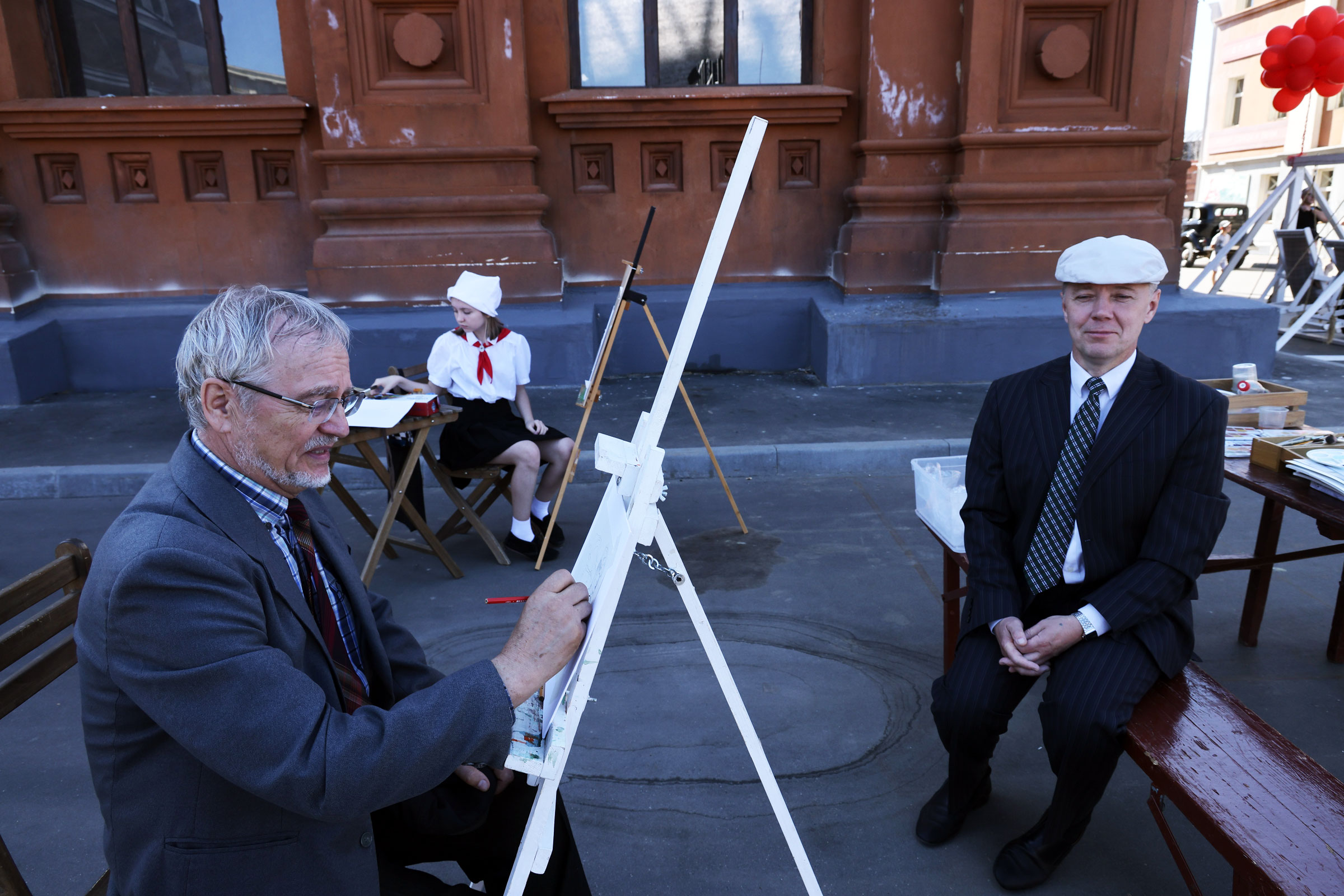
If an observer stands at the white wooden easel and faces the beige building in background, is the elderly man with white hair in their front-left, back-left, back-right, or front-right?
back-left

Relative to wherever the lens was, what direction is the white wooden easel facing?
facing to the left of the viewer

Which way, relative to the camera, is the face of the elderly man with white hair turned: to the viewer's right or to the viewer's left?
to the viewer's right

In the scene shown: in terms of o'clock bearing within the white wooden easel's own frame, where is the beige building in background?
The beige building in background is roughly at 4 o'clock from the white wooden easel.

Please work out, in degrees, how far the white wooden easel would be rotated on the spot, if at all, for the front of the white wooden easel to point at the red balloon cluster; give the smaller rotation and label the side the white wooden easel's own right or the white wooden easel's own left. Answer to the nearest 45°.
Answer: approximately 135° to the white wooden easel's own right

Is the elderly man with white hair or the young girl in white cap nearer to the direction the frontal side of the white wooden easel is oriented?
the elderly man with white hair

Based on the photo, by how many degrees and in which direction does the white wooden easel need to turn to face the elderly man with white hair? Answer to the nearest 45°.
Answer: approximately 45° to its left

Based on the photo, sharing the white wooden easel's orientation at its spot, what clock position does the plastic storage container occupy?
The plastic storage container is roughly at 4 o'clock from the white wooden easel.

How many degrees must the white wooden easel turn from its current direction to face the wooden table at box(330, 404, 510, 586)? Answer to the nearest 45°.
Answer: approximately 45° to its right

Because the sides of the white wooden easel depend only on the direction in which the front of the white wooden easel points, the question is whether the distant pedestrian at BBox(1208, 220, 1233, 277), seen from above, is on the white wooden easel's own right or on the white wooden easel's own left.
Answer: on the white wooden easel's own right

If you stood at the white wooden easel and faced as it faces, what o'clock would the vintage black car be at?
The vintage black car is roughly at 4 o'clock from the white wooden easel.

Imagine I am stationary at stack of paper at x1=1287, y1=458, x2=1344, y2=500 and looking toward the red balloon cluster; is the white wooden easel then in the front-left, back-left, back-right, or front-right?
back-left

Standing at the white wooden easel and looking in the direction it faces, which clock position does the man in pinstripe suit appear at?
The man in pinstripe suit is roughly at 5 o'clock from the white wooden easel.

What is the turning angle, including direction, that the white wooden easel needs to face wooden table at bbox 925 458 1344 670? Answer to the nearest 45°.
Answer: approximately 135° to its right
